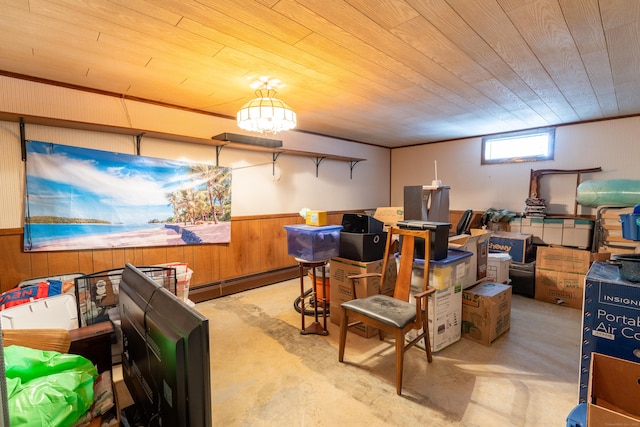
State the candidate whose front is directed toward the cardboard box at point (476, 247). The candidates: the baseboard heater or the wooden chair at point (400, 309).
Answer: the baseboard heater

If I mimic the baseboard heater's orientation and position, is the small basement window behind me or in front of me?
in front

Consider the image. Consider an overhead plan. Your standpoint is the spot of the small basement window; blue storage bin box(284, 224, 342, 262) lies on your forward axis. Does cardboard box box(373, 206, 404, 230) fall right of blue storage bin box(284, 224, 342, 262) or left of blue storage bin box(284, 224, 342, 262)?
right

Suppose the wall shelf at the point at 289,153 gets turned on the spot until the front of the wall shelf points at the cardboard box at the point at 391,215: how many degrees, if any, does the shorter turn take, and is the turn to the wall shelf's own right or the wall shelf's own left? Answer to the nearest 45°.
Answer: approximately 45° to the wall shelf's own left

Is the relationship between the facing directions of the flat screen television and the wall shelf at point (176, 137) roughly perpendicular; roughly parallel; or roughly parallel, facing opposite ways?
roughly perpendicular

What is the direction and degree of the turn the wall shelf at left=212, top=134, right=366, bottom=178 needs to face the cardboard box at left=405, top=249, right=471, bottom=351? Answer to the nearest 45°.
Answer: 0° — it already faces it

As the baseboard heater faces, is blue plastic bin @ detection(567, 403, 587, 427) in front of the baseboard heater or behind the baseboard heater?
in front

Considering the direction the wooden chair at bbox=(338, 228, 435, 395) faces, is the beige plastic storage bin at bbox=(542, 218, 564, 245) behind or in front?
behind

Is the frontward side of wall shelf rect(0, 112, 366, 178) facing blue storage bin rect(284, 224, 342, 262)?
yes

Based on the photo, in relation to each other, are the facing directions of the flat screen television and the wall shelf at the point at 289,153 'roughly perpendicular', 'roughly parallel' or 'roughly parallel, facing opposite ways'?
roughly perpendicular
